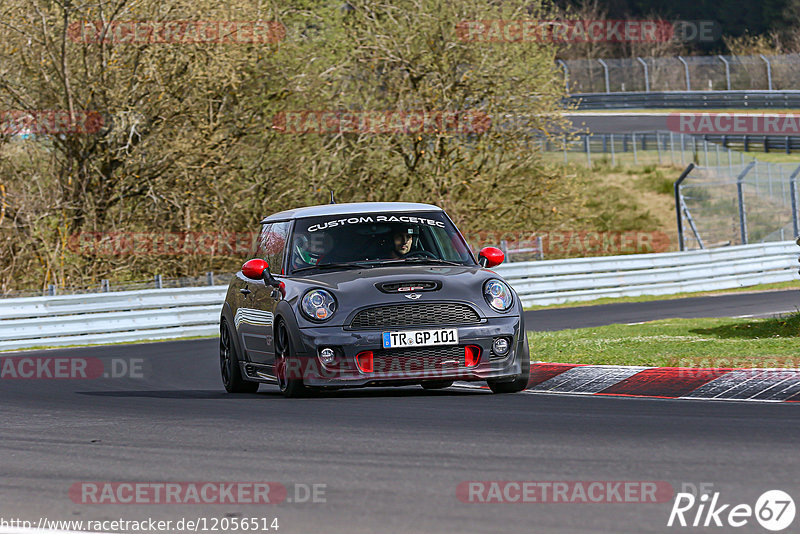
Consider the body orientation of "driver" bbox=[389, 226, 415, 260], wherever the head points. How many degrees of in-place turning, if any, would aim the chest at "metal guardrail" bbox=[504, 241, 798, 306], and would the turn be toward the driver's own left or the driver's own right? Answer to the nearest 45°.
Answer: approximately 135° to the driver's own left

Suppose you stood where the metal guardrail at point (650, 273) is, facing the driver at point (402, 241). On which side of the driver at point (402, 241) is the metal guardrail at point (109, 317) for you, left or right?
right

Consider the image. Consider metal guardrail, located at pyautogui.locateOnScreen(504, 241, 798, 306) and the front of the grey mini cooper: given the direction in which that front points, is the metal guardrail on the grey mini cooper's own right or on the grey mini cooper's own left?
on the grey mini cooper's own left

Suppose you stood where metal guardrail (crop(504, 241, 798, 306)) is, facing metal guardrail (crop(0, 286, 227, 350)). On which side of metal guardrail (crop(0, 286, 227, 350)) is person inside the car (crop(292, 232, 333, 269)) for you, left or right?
left

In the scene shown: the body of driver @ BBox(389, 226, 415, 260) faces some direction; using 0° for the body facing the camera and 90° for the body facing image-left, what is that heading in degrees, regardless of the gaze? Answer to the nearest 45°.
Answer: approximately 315°

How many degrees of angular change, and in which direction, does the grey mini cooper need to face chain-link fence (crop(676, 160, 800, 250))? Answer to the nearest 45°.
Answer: approximately 135° to its left

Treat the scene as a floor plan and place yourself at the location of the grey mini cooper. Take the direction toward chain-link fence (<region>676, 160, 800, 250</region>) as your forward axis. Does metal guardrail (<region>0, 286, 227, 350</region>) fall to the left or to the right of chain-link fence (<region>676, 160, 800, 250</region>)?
left

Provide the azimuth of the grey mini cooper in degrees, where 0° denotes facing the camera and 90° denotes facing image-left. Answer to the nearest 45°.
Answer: approximately 315°

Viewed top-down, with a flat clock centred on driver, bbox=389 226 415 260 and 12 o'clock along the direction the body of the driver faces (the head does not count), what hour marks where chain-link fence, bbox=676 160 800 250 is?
The chain-link fence is roughly at 8 o'clock from the driver.

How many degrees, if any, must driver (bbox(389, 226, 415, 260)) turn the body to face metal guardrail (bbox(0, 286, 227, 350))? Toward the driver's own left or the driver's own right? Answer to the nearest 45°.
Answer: approximately 180°
